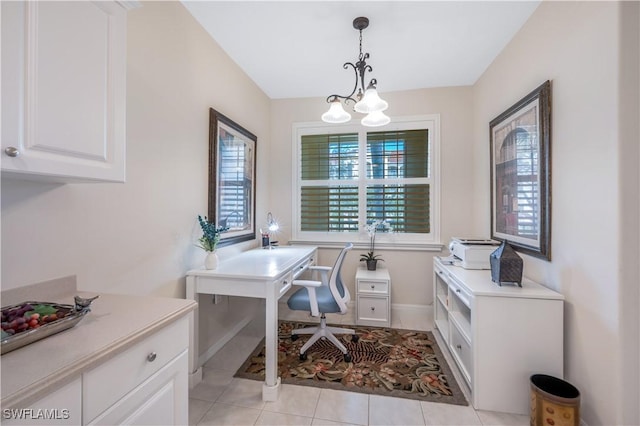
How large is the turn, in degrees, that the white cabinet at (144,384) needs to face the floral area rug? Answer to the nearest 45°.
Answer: approximately 45° to its left

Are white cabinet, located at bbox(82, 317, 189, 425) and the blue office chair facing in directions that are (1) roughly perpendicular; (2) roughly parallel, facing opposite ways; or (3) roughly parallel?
roughly parallel, facing opposite ways

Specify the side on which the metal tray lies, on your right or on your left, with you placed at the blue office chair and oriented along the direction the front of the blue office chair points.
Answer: on your left

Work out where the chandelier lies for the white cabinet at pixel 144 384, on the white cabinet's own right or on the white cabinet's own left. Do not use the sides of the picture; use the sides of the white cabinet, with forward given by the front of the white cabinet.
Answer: on the white cabinet's own left

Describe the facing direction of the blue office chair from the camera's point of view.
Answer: facing to the left of the viewer

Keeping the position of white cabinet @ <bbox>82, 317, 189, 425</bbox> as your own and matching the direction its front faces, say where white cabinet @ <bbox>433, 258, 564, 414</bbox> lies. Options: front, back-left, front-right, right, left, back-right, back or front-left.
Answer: front-left

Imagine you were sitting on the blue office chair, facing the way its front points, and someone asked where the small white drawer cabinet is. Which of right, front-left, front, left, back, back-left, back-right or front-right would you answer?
back-right

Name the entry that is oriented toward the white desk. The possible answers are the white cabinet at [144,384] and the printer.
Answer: the printer

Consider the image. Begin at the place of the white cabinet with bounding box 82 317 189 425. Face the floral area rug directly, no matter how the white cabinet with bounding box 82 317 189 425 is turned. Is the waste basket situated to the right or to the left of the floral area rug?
right

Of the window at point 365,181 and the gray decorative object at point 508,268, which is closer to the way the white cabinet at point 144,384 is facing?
the gray decorative object

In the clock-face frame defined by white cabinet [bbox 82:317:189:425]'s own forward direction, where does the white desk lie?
The white desk is roughly at 9 o'clock from the white cabinet.

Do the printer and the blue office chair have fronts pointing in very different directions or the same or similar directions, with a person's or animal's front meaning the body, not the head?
same or similar directions
